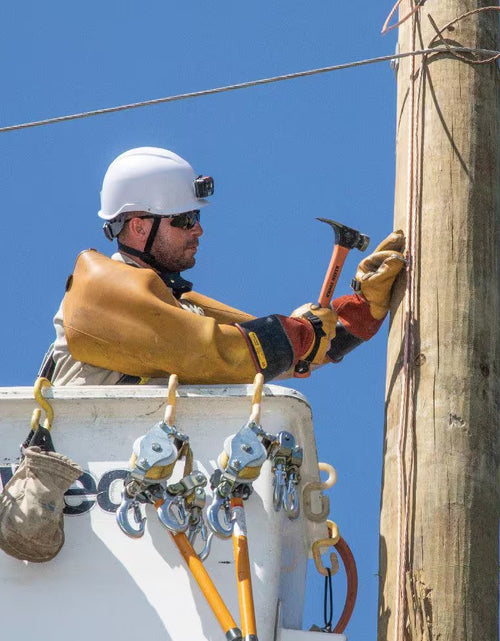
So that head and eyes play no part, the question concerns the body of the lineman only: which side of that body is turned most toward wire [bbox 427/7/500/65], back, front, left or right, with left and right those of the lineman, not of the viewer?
front

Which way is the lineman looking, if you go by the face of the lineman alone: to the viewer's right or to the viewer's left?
to the viewer's right

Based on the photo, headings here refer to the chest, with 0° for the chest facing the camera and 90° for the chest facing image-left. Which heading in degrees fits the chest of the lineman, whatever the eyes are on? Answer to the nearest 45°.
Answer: approximately 270°
